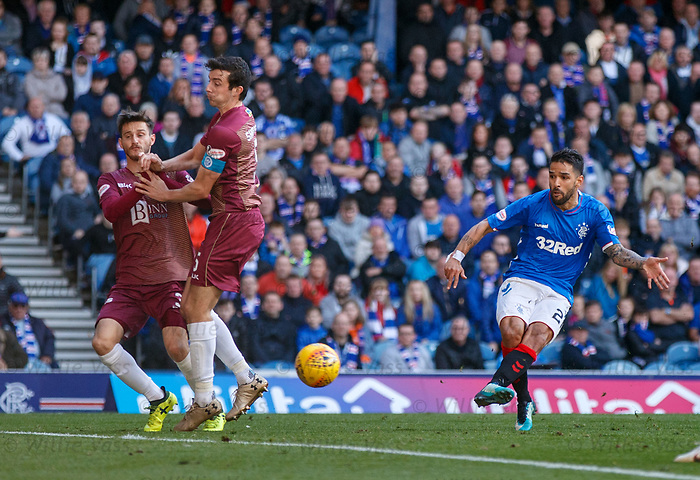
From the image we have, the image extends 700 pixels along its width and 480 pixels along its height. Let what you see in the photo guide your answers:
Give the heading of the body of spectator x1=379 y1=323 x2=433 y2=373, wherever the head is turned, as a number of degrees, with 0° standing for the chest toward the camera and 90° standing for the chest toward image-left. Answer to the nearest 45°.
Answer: approximately 0°

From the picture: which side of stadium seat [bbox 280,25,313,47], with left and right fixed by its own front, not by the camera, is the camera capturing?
front

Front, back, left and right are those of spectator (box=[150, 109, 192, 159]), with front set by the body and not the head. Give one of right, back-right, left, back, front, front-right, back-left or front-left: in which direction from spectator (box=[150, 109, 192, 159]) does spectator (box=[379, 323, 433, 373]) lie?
front-left

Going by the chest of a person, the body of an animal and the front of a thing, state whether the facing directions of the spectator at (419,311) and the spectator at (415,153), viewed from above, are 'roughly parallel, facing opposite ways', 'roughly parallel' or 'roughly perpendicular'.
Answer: roughly parallel

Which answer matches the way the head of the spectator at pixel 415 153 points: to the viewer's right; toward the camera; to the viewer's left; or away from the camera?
toward the camera

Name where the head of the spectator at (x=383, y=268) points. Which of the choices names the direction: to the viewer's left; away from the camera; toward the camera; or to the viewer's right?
toward the camera

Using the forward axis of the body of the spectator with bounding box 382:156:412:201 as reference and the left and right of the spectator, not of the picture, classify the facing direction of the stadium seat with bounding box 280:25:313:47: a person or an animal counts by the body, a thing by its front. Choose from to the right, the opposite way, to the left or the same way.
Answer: the same way

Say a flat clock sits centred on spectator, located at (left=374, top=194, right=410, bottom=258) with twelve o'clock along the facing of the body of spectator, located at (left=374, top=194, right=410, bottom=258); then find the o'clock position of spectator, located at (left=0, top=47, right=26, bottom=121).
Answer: spectator, located at (left=0, top=47, right=26, bottom=121) is roughly at 3 o'clock from spectator, located at (left=374, top=194, right=410, bottom=258).

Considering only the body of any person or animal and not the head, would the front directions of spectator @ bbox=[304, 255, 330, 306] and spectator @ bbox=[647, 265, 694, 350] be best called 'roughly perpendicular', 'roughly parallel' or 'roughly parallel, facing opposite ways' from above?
roughly parallel

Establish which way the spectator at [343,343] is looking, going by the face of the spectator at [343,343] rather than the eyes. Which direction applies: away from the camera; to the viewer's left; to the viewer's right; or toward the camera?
toward the camera

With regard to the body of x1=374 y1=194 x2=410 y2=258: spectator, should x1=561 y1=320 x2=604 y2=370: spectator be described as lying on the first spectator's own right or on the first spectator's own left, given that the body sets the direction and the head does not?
on the first spectator's own left

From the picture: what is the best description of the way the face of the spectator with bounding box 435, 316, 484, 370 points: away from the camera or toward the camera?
toward the camera

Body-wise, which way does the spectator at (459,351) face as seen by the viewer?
toward the camera

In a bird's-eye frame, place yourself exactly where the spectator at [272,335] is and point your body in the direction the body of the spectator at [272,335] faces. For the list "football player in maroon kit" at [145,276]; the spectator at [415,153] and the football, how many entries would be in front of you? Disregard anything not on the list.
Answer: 2

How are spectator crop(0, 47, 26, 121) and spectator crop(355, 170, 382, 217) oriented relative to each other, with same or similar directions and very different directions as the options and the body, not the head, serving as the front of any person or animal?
same or similar directions

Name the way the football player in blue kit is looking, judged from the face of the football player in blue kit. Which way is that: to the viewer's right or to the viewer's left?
to the viewer's left

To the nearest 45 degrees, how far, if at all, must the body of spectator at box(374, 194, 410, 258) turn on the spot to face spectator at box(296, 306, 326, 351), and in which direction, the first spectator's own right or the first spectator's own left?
approximately 45° to the first spectator's own right

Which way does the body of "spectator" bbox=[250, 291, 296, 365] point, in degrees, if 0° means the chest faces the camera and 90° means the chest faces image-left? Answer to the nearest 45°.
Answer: approximately 0°

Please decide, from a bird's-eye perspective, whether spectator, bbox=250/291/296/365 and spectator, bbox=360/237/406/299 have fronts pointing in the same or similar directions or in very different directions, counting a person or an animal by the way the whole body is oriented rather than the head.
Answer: same or similar directions

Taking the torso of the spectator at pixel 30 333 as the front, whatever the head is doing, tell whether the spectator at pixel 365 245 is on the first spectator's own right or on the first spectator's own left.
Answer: on the first spectator's own left
